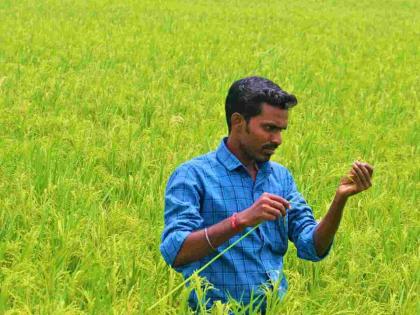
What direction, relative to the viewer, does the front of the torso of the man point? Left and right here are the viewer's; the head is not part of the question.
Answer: facing the viewer and to the right of the viewer

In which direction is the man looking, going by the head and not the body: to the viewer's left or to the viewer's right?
to the viewer's right
